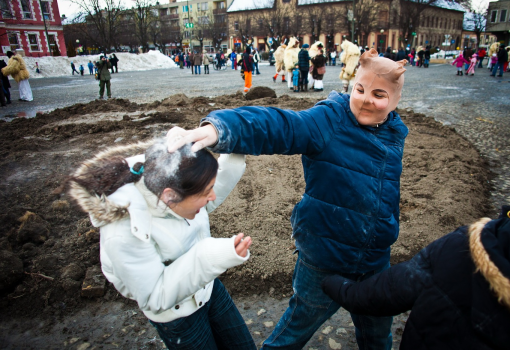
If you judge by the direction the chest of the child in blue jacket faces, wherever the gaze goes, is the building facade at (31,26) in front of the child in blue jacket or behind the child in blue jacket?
behind

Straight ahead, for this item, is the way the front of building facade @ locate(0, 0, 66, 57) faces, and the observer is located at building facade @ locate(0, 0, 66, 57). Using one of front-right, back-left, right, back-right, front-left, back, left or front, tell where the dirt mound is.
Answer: front

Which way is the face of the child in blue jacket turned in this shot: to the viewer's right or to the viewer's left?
to the viewer's left

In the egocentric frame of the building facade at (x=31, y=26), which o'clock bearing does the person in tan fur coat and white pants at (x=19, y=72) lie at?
The person in tan fur coat and white pants is roughly at 12 o'clock from the building facade.

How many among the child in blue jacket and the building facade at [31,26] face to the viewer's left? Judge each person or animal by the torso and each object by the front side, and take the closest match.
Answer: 0

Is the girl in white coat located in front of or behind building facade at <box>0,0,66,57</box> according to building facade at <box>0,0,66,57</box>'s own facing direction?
in front

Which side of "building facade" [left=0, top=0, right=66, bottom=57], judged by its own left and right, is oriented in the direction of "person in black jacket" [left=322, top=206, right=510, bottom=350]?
front

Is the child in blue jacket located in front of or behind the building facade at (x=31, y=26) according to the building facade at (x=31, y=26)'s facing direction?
in front

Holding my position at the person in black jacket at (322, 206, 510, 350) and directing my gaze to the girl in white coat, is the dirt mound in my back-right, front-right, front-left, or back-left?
front-right

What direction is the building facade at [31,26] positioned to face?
toward the camera

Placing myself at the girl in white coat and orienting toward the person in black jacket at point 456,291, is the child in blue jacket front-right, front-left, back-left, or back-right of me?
front-left
